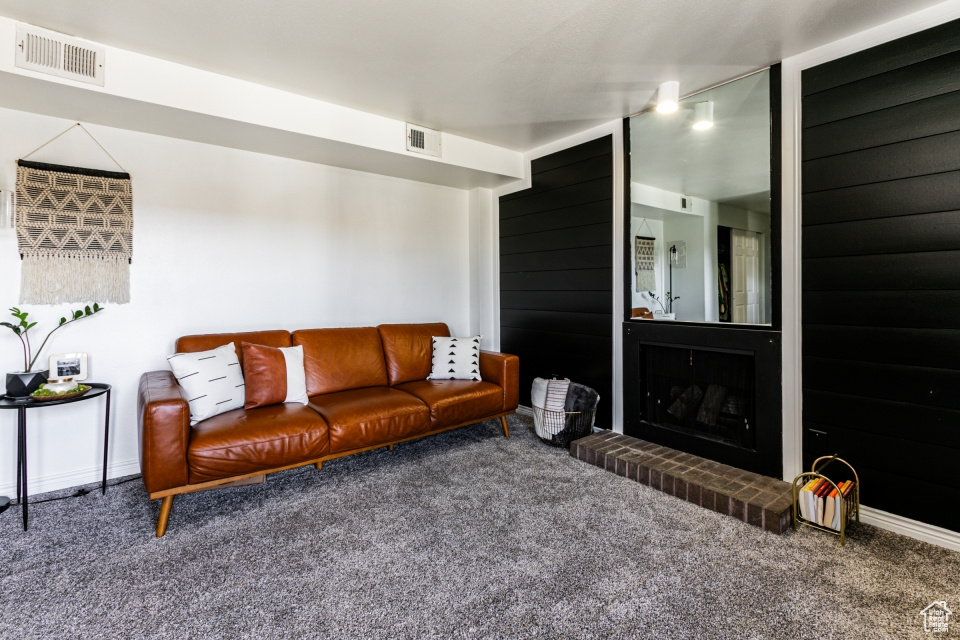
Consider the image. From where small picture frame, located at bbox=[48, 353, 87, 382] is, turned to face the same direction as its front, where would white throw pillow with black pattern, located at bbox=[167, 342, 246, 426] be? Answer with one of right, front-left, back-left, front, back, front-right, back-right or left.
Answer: front-left

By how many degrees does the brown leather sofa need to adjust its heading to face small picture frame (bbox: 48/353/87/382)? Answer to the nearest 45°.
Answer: approximately 135° to its right

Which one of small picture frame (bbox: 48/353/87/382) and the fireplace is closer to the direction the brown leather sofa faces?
the fireplace

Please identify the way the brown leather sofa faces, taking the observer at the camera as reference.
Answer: facing the viewer and to the right of the viewer

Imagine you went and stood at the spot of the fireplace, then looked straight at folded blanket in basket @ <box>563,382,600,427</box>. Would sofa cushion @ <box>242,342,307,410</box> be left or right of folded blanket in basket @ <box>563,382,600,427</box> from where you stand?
left

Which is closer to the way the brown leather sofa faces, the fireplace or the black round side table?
the fireplace

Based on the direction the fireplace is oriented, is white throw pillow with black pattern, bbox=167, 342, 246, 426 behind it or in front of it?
in front
